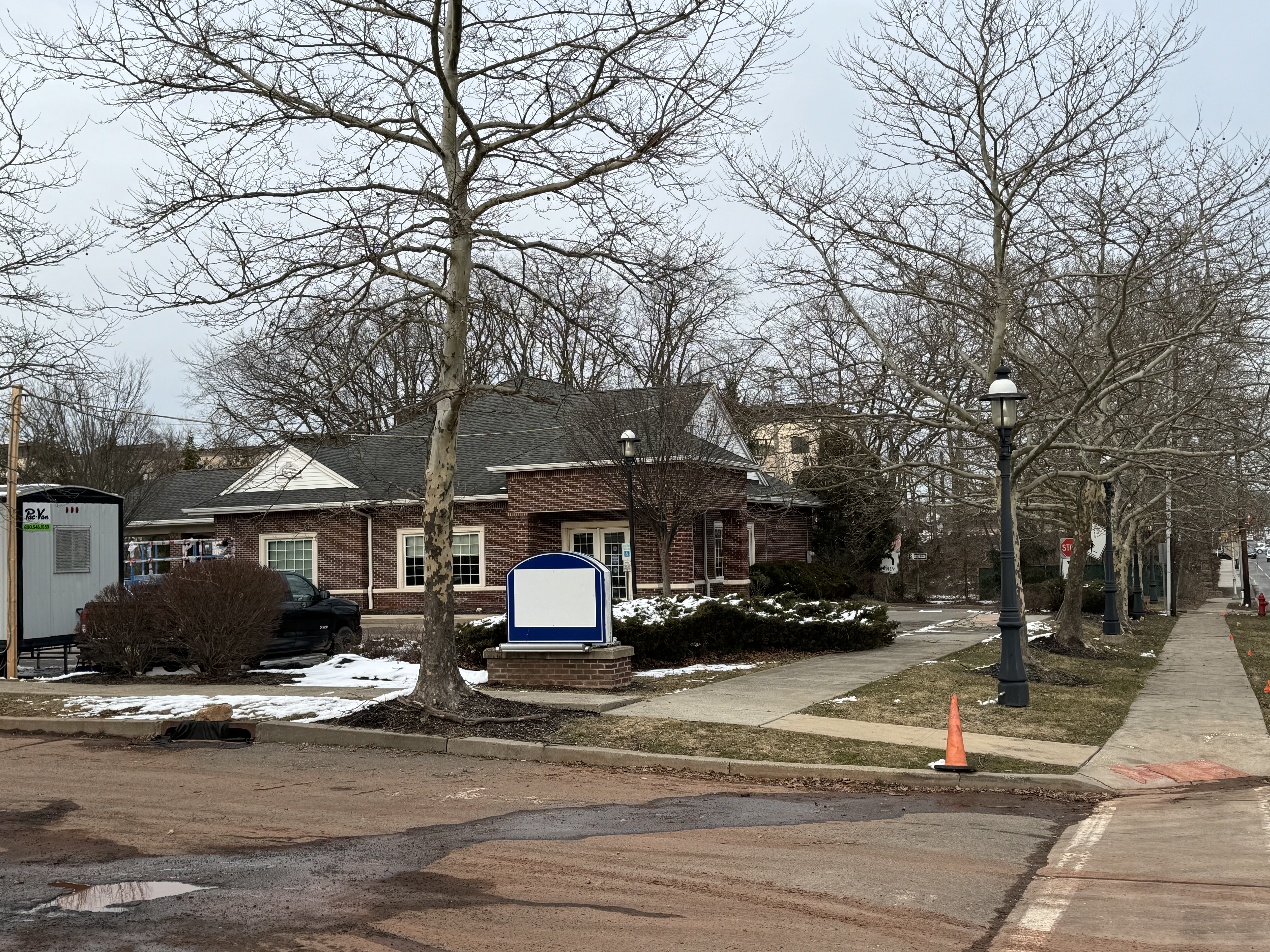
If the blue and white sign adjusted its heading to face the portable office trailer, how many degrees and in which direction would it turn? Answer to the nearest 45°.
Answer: approximately 135° to its right

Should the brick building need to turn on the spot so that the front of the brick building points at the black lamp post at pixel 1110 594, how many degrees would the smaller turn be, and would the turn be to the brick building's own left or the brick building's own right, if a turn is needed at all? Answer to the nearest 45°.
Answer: approximately 45° to the brick building's own left

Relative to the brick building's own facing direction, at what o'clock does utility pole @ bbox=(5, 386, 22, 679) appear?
The utility pole is roughly at 1 o'clock from the brick building.

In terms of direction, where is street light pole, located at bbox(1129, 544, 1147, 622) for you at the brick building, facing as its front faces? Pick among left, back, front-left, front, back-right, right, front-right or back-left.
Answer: left

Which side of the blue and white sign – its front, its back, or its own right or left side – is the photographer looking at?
front

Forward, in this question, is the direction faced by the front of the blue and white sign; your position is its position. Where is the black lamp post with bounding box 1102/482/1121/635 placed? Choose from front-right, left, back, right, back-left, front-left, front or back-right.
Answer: back-left

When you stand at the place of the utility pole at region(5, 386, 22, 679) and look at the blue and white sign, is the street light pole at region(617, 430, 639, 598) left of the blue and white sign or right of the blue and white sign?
left

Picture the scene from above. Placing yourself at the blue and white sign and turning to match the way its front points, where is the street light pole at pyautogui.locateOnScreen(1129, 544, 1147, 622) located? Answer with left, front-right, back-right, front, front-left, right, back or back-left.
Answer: back-left

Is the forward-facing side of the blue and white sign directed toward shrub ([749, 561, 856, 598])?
no

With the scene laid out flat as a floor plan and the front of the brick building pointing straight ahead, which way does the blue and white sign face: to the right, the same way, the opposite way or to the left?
the same way

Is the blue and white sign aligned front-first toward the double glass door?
no

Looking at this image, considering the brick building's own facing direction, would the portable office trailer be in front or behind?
in front

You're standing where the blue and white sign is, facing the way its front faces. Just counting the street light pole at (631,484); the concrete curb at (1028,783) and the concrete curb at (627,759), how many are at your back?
1

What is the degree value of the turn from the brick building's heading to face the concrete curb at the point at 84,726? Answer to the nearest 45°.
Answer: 0° — it already faces it

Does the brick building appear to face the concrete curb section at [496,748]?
yes

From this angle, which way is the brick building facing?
toward the camera

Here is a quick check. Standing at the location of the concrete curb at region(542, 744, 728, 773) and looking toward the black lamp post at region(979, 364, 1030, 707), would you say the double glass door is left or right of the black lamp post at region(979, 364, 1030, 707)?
left

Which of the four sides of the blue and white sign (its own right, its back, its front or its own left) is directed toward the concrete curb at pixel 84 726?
right

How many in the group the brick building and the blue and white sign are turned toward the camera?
2

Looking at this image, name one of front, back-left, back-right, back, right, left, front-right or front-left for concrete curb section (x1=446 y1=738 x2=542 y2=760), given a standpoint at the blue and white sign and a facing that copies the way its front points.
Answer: front

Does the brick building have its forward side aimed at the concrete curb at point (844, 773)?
yes
